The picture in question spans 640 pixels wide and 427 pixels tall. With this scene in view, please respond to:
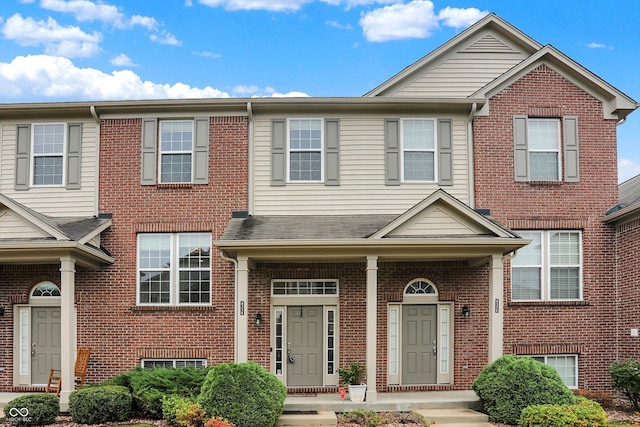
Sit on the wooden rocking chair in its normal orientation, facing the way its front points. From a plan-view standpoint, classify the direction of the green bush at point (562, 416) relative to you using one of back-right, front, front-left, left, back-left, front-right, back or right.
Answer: left

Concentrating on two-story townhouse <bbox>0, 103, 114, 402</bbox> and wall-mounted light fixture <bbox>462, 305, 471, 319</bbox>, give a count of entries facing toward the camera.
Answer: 2

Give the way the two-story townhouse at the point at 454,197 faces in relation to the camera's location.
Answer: facing the viewer

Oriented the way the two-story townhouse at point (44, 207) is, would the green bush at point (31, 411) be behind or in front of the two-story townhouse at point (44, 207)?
in front

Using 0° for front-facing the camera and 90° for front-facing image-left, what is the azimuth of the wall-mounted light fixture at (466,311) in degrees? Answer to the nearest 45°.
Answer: approximately 0°

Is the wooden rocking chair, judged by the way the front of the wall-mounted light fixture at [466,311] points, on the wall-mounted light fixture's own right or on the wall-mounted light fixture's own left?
on the wall-mounted light fixture's own right

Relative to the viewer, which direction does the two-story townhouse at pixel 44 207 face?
toward the camera

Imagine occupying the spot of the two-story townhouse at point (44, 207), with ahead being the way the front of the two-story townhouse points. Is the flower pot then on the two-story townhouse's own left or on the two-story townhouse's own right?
on the two-story townhouse's own left

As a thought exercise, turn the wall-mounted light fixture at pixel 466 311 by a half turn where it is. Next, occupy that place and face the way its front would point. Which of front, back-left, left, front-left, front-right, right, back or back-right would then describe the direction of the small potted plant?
back-left

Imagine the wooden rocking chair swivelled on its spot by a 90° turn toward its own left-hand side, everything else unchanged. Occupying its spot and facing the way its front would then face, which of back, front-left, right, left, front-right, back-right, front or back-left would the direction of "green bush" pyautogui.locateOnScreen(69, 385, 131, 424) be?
front-right

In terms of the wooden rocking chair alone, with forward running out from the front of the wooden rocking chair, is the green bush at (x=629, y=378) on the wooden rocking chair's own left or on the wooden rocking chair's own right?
on the wooden rocking chair's own left
